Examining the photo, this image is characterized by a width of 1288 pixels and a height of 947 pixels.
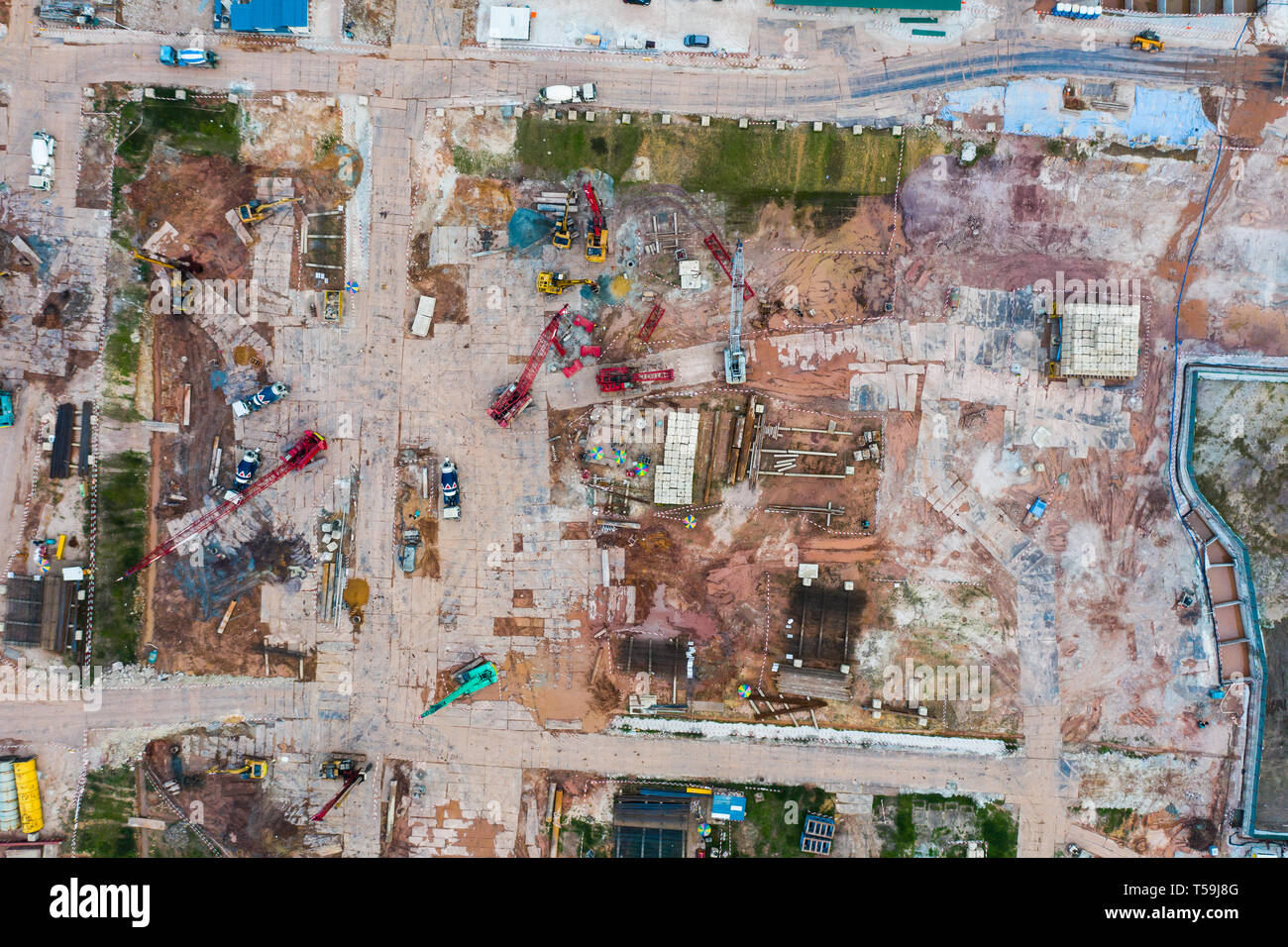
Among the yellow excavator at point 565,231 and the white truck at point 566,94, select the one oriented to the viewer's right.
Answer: the white truck

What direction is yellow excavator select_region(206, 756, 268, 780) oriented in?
to the viewer's left

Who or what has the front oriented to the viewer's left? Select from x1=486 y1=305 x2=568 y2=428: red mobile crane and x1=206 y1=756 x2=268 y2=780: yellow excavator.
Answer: the yellow excavator

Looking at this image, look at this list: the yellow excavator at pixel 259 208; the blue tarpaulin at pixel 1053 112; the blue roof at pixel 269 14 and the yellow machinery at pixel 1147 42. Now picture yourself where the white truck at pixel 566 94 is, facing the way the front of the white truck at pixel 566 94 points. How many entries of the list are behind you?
2

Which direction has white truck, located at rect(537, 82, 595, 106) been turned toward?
to the viewer's right

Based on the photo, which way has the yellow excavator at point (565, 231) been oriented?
away from the camera

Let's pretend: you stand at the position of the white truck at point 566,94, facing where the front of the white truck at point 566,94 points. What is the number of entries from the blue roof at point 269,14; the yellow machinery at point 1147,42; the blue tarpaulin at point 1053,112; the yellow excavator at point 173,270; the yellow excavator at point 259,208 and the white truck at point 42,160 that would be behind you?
4

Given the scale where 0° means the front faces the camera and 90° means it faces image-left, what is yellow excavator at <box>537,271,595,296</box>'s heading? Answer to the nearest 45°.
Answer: approximately 270°

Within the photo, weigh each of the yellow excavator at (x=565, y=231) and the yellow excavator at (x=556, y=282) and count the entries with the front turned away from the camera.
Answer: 1

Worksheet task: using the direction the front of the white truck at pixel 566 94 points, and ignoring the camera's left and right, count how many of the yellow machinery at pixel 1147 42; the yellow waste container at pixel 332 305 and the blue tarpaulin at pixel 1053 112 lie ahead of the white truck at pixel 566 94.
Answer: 2

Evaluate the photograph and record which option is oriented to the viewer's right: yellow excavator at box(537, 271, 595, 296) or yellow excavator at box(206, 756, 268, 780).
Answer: yellow excavator at box(537, 271, 595, 296)

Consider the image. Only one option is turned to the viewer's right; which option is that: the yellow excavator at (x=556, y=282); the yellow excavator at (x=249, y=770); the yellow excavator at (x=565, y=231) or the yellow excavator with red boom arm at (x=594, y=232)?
the yellow excavator at (x=556, y=282)
